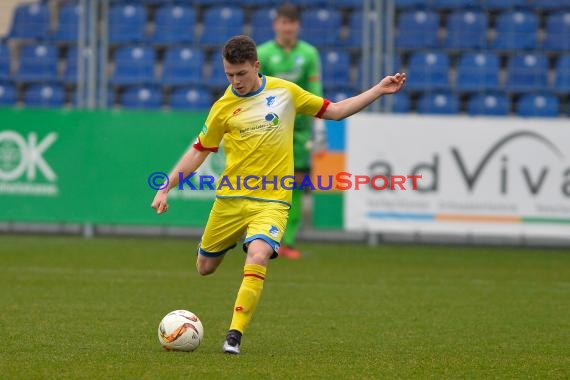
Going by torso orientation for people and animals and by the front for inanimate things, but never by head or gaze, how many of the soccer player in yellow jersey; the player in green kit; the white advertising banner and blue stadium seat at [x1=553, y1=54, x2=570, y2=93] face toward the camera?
4

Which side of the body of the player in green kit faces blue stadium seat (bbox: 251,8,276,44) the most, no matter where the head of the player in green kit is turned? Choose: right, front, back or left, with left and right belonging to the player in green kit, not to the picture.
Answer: back

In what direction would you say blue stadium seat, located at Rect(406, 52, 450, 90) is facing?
toward the camera

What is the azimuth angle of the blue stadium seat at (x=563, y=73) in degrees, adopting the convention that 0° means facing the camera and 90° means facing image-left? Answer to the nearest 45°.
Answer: approximately 0°

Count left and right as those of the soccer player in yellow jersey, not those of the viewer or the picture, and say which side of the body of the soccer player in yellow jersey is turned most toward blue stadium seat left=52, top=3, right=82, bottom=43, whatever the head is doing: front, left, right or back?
back

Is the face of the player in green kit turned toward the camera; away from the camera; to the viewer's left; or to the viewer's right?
toward the camera

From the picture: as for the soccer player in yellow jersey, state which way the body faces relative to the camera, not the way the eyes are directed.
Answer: toward the camera

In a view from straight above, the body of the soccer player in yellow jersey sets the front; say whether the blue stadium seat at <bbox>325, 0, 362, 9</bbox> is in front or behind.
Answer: behind

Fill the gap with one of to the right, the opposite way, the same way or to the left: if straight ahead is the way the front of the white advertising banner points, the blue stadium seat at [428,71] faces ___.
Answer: the same way

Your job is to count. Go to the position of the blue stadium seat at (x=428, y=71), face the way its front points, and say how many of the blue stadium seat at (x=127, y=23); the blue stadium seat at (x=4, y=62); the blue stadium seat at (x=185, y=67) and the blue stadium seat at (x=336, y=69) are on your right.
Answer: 4

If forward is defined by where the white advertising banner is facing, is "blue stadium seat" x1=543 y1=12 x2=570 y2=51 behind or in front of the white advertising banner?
behind

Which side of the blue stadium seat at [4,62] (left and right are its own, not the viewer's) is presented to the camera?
front

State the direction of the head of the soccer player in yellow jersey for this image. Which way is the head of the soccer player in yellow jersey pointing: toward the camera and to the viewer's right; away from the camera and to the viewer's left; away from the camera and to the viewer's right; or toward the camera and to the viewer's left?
toward the camera and to the viewer's left

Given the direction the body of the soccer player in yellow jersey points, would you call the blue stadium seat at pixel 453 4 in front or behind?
behind
